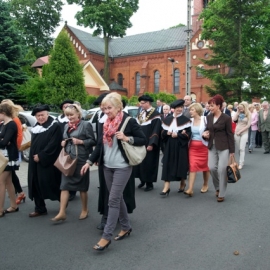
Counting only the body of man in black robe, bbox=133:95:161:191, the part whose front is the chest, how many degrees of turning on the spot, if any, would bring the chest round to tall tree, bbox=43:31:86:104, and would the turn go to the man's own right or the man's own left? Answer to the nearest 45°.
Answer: approximately 135° to the man's own right

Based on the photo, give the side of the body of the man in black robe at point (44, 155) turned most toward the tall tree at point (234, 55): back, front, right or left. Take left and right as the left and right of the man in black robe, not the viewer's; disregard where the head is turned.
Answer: back

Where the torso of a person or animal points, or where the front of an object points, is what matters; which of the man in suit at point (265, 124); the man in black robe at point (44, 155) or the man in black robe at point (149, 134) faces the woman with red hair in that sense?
the man in suit

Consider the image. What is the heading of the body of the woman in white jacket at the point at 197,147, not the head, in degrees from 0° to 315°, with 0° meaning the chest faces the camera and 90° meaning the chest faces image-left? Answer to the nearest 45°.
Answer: approximately 45°

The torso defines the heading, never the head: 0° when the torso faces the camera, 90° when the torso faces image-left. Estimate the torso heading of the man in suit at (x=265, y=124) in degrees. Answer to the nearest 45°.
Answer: approximately 0°

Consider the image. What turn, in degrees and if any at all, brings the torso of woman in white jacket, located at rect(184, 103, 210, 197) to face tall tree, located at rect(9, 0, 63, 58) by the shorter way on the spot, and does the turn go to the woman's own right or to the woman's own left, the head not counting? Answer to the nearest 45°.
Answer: approximately 90° to the woman's own right

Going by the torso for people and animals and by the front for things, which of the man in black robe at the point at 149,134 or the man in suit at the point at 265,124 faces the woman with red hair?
the man in suit

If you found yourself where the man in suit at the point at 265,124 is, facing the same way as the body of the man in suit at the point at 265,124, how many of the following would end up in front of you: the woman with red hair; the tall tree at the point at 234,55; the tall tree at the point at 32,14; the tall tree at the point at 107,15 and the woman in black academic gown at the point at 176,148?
2

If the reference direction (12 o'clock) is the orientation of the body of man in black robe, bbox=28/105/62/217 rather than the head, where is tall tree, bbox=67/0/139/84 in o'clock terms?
The tall tree is roughly at 5 o'clock from the man in black robe.

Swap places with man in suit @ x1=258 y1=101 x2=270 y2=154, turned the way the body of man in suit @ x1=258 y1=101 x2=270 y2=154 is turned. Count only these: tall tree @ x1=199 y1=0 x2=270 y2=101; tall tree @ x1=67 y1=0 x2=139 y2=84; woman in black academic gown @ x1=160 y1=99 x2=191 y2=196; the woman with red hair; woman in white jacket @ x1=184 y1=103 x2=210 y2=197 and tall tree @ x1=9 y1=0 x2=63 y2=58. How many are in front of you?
3
